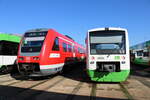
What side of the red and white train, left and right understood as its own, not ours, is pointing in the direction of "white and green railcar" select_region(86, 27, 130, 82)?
left

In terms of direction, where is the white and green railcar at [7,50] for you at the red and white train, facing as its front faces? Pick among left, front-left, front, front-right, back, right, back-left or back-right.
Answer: right
